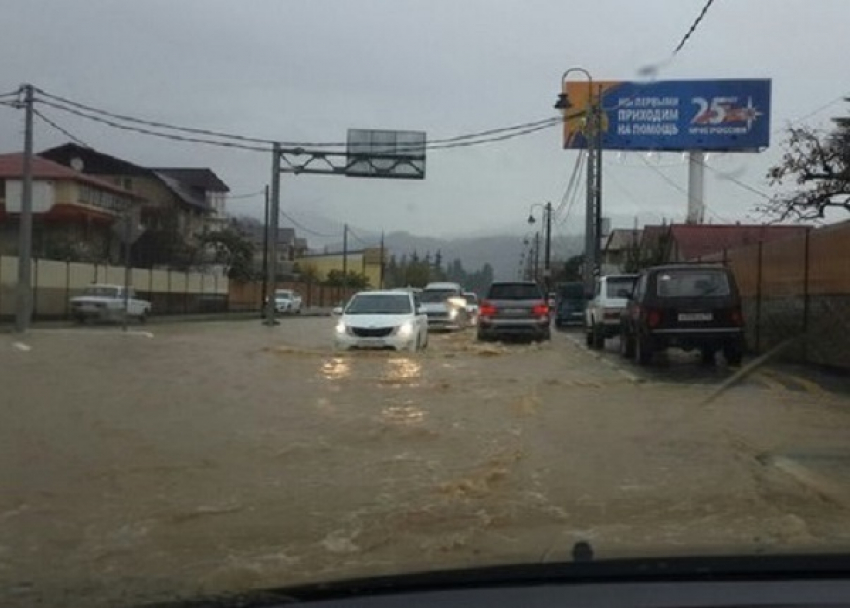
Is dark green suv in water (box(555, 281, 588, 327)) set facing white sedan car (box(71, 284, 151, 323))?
no

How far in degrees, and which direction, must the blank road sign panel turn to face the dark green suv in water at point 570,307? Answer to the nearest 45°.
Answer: approximately 90° to its right

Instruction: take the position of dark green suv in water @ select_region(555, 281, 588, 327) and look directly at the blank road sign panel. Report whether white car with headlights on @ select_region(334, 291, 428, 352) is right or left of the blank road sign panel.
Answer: left

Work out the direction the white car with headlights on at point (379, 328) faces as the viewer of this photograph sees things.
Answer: facing the viewer

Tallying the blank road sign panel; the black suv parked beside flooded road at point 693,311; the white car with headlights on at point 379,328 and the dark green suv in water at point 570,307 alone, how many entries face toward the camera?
1

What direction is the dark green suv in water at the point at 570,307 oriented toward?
away from the camera

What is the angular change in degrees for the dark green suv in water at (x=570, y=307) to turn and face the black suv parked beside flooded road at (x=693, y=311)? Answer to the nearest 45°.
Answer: approximately 180°

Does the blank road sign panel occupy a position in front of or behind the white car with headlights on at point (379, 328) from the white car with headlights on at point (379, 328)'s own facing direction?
behind

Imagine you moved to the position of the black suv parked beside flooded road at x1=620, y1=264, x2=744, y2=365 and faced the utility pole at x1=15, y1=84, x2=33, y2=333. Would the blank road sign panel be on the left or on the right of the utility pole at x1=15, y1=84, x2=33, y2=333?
right

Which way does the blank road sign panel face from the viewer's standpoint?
away from the camera

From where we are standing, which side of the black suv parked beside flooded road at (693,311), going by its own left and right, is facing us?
back

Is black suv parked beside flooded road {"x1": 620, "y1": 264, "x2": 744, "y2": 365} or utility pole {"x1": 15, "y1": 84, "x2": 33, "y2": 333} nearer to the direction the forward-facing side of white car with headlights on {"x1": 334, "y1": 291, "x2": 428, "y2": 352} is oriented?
the black suv parked beside flooded road

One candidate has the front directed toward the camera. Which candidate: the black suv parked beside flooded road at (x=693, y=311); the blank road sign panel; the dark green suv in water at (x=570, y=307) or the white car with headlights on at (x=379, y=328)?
the white car with headlights on

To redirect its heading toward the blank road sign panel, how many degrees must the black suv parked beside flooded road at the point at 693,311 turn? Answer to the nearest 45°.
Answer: approximately 45° to its left

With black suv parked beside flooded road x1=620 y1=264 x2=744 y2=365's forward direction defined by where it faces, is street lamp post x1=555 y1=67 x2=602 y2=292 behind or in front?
in front

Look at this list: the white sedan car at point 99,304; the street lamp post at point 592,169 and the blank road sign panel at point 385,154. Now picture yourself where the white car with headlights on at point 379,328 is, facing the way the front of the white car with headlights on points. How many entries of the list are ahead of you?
0
